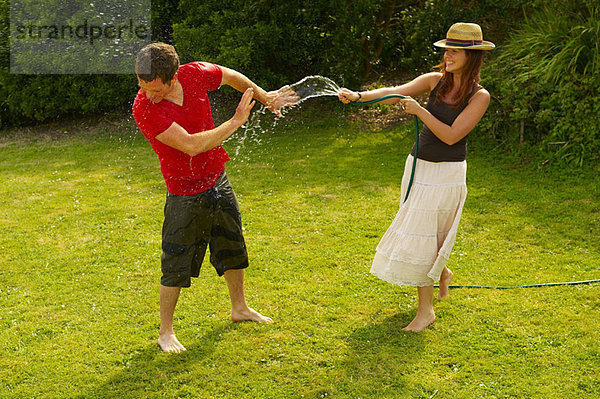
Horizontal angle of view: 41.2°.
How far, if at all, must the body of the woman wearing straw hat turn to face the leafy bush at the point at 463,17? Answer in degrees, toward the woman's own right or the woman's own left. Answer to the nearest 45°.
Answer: approximately 135° to the woman's own right

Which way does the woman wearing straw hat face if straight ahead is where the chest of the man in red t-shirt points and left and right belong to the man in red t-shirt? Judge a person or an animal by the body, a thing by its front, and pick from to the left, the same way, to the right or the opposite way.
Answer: to the right

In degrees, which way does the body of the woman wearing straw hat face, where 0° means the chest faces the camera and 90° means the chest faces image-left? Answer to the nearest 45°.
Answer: approximately 45°

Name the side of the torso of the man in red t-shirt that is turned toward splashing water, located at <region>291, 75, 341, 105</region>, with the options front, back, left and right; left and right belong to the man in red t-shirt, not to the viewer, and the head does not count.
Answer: left

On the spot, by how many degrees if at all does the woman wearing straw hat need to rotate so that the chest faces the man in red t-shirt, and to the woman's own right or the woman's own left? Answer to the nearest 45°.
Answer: approximately 45° to the woman's own right
